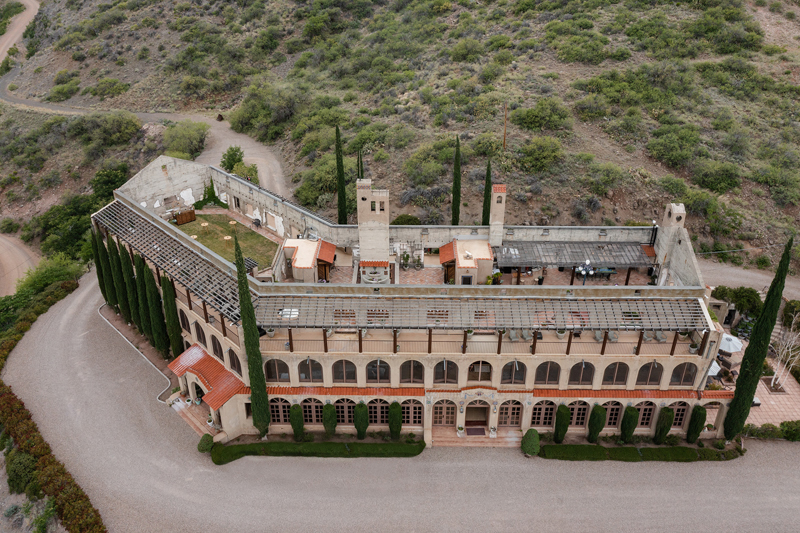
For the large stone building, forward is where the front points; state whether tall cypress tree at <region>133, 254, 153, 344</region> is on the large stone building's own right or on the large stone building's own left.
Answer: on the large stone building's own right

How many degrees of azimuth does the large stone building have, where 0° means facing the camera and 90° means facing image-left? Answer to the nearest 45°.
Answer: approximately 0°

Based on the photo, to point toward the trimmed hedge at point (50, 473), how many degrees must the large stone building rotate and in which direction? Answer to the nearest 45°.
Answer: approximately 90° to its right

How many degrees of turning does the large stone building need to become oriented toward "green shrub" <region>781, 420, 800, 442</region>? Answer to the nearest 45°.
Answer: approximately 90° to its left

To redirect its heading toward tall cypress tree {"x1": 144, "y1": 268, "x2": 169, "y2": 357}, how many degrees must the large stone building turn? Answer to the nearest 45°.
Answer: approximately 90° to its right

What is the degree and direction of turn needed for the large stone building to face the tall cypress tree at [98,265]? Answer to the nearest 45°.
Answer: approximately 135° to its right

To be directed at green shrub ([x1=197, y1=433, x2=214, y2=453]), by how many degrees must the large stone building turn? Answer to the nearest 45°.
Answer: approximately 90° to its right

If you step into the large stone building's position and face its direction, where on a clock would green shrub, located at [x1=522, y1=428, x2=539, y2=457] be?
The green shrub is roughly at 10 o'clock from the large stone building.
